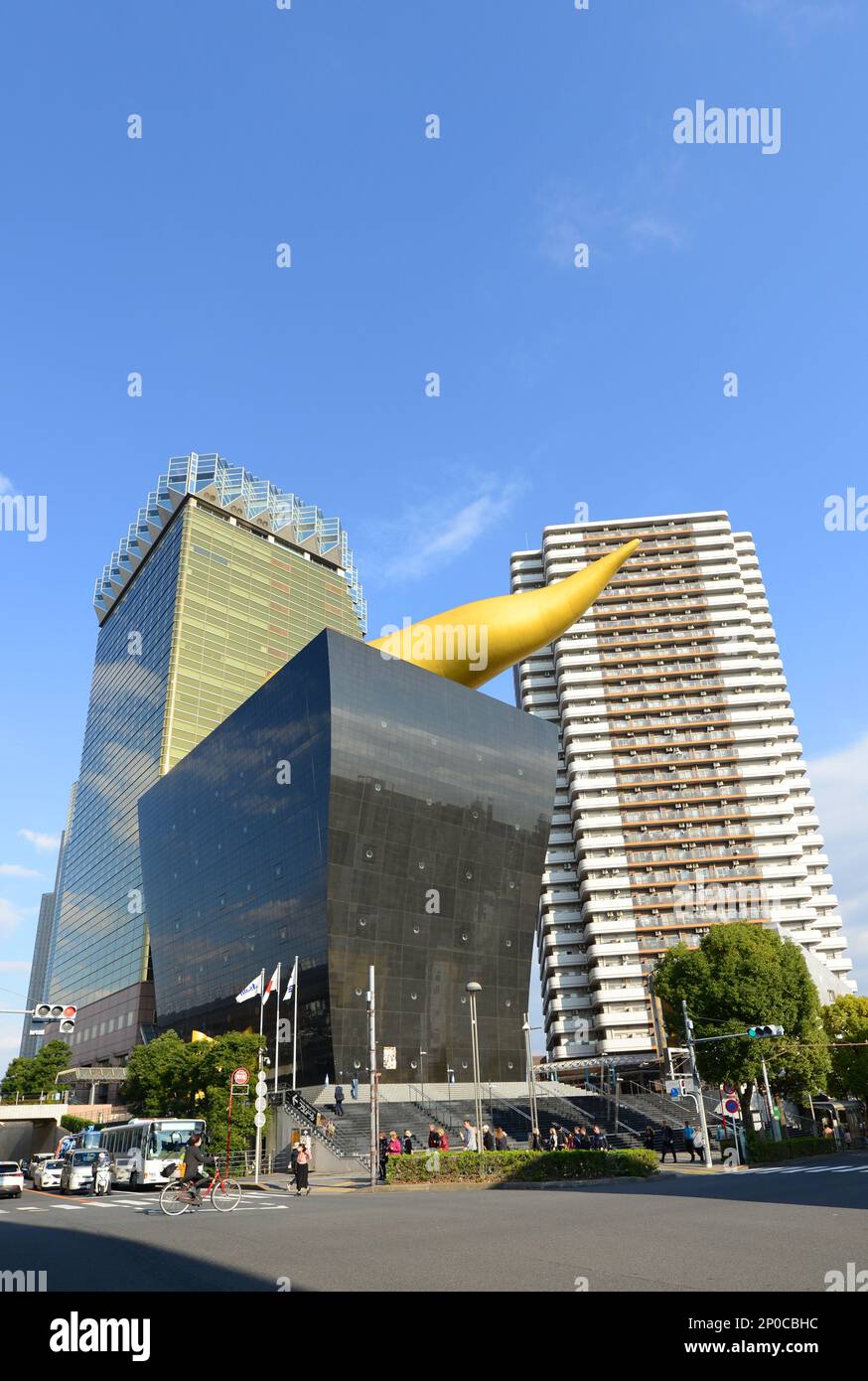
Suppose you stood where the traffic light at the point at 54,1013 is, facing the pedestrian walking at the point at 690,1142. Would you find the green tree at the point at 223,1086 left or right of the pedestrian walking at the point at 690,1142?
left

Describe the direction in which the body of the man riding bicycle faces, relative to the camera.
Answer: to the viewer's right

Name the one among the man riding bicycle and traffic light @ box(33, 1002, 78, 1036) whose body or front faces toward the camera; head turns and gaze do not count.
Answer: the traffic light

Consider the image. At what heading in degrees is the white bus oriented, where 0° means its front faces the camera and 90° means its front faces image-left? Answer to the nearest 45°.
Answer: approximately 315°

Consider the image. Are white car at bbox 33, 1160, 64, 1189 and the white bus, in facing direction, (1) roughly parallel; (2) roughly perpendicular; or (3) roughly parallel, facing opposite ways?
roughly parallel

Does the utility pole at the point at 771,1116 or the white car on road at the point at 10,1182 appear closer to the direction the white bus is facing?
the utility pole

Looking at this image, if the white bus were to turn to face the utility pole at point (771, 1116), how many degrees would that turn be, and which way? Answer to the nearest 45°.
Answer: approximately 45° to its left

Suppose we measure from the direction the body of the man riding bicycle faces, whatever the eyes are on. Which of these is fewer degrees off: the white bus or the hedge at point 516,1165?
the hedge

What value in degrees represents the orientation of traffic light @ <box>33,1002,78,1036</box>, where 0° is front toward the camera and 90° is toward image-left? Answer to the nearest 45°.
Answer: approximately 0°
